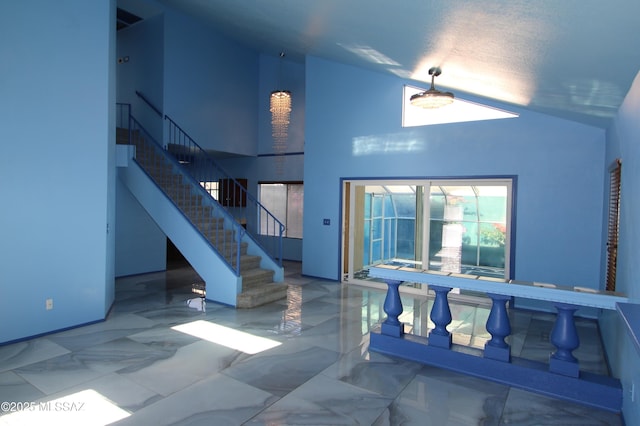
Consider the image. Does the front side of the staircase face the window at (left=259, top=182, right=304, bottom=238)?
no

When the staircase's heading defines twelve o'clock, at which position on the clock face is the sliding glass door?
The sliding glass door is roughly at 11 o'clock from the staircase.

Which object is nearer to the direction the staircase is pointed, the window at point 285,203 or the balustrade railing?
the balustrade railing

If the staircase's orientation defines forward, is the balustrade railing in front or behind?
in front

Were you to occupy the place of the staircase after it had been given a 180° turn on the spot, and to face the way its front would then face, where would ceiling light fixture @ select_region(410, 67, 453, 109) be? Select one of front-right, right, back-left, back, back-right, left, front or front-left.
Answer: back

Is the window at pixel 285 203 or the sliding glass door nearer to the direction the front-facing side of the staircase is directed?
the sliding glass door

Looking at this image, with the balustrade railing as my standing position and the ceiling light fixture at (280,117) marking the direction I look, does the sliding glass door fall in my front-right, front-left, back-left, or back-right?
front-right

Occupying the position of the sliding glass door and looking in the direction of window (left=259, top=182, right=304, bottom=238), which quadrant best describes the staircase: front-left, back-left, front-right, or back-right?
front-left
